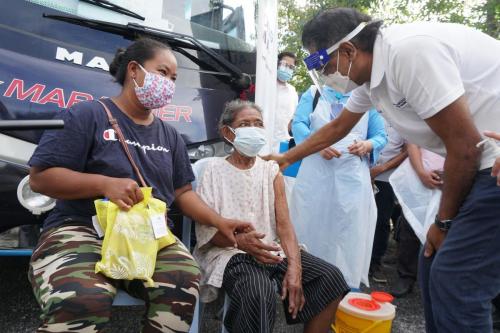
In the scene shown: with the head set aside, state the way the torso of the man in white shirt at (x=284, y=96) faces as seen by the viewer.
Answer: toward the camera

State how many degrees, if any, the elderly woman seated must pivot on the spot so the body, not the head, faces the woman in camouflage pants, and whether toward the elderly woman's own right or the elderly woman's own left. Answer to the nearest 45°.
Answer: approximately 90° to the elderly woman's own right

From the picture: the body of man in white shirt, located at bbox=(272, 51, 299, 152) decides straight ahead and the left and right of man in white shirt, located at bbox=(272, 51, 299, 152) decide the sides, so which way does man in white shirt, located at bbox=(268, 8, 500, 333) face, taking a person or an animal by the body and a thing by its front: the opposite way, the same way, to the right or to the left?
to the right

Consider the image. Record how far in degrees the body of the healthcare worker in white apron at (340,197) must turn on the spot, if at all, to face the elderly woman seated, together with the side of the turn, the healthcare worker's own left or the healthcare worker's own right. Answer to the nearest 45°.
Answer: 0° — they already face them

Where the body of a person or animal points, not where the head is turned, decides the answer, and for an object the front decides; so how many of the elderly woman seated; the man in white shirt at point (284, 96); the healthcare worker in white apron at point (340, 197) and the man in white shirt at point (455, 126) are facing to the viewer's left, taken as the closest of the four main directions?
1

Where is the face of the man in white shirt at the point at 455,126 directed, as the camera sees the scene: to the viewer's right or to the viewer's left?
to the viewer's left

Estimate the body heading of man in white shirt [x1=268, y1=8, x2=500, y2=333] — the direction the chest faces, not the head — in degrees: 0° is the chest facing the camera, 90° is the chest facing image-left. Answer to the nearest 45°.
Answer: approximately 90°

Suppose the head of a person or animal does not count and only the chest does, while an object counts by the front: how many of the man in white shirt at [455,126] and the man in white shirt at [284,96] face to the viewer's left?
1

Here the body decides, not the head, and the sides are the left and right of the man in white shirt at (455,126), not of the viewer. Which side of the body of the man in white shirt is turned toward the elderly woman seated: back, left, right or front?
front

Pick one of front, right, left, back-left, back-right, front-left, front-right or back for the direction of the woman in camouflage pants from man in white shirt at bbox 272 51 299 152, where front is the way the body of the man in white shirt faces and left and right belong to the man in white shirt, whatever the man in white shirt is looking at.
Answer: front

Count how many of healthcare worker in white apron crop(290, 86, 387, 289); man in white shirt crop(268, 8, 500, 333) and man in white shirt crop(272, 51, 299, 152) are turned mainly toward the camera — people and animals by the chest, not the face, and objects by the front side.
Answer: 2
